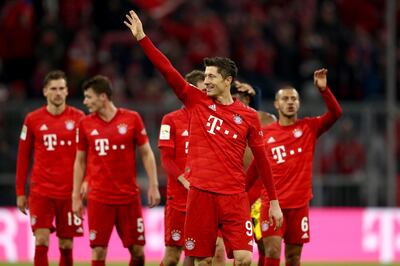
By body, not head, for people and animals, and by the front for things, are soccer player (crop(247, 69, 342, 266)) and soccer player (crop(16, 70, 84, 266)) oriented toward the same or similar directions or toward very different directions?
same or similar directions

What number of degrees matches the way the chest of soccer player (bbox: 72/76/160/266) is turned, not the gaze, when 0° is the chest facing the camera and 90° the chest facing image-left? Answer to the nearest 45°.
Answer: approximately 0°

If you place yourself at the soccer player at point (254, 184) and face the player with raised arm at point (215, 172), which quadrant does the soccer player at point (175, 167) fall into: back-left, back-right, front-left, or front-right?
front-right

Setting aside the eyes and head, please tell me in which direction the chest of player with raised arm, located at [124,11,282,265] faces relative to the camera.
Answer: toward the camera

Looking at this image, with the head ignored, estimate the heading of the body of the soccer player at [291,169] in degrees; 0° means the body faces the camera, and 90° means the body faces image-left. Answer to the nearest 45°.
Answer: approximately 0°

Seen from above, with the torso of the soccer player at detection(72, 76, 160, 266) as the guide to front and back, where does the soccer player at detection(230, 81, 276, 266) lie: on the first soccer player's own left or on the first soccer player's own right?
on the first soccer player's own left

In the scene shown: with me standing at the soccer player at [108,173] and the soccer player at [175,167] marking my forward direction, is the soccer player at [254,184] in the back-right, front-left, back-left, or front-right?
front-left

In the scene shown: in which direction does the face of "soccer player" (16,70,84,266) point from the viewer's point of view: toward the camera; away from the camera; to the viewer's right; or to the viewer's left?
toward the camera

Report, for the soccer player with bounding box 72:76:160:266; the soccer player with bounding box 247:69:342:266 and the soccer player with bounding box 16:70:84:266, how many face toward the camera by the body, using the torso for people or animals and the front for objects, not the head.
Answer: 3

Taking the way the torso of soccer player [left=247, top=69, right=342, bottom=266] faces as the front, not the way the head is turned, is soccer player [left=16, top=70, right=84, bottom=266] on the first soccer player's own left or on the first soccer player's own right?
on the first soccer player's own right

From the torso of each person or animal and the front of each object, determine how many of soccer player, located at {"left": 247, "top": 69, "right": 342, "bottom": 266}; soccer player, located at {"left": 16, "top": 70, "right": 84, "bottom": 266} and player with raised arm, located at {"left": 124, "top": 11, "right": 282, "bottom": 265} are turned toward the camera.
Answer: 3
